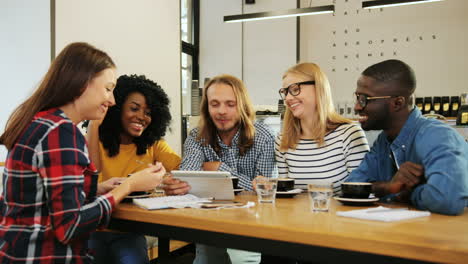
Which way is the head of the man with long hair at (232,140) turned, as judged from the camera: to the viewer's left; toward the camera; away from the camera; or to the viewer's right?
toward the camera

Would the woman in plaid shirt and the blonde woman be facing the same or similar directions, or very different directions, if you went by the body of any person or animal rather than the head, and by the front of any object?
very different directions

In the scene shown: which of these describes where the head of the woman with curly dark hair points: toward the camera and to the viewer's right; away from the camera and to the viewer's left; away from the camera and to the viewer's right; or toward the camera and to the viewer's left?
toward the camera and to the viewer's right

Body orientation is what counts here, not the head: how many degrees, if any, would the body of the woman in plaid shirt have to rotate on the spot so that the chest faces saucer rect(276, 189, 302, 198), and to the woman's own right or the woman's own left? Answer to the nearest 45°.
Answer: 0° — they already face it

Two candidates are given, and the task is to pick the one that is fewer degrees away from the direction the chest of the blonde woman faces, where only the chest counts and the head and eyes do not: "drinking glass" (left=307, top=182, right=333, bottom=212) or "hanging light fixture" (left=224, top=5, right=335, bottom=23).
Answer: the drinking glass

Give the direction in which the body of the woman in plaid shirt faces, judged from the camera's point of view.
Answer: to the viewer's right

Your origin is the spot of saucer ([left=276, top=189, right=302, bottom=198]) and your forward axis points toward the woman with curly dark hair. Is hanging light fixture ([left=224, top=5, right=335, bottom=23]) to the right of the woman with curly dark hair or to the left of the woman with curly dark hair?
right

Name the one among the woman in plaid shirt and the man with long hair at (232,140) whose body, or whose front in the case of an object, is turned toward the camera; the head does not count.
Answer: the man with long hair

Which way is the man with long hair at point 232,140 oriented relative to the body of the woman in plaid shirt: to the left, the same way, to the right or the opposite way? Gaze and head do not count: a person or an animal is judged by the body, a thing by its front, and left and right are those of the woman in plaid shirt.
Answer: to the right

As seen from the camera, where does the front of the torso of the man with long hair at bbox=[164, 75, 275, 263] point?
toward the camera

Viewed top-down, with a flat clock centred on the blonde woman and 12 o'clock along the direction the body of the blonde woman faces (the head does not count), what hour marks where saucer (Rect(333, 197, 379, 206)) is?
The saucer is roughly at 10 o'clock from the blonde woman.

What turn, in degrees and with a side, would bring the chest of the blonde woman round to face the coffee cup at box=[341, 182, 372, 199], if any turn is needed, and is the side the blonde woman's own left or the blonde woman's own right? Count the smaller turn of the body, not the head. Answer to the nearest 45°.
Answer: approximately 45° to the blonde woman's own left

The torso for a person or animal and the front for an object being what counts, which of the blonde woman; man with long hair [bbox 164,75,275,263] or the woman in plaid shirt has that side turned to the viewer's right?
the woman in plaid shirt

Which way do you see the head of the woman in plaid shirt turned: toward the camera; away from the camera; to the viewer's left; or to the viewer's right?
to the viewer's right

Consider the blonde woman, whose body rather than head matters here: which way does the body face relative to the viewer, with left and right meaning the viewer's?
facing the viewer and to the left of the viewer

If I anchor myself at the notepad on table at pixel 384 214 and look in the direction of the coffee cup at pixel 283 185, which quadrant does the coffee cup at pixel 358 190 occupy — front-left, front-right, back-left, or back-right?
front-right

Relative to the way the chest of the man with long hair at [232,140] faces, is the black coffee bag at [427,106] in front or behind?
behind

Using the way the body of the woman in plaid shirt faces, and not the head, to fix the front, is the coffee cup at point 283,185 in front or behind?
in front

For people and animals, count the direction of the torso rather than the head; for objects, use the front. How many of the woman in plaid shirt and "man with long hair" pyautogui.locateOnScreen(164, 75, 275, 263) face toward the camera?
1
